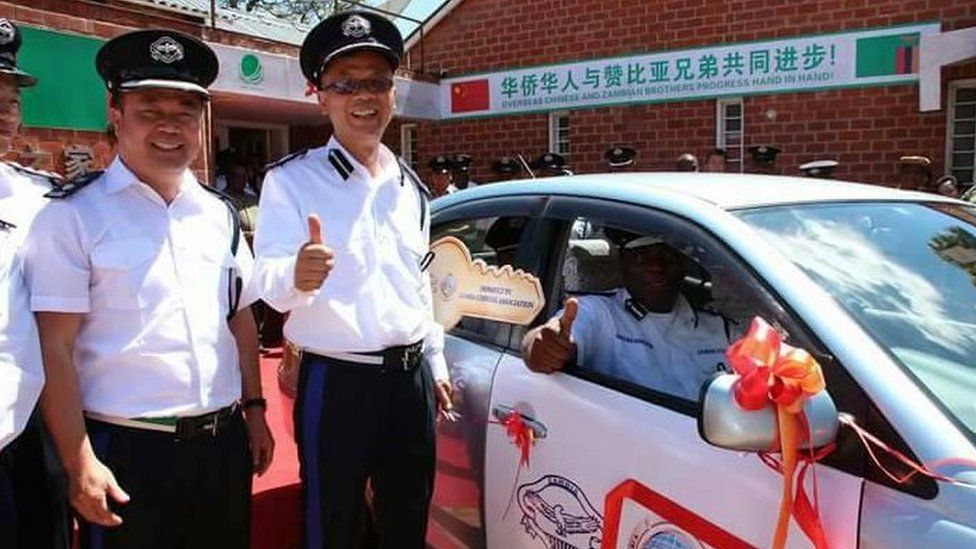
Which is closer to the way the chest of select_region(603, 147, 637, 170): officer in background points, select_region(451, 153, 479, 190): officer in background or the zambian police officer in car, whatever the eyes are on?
the zambian police officer in car

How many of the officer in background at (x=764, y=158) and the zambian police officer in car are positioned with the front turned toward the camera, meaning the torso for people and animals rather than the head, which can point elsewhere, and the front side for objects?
2
